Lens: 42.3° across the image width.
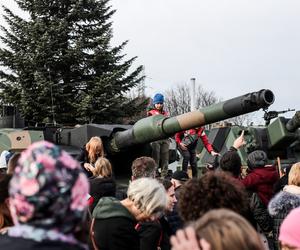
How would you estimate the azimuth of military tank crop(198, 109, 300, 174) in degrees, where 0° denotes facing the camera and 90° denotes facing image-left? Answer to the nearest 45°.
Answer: approximately 315°

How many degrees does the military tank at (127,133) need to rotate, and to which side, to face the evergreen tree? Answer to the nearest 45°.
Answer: approximately 135° to its left

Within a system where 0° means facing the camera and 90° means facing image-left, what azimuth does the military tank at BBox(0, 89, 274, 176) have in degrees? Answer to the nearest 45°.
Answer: approximately 315°

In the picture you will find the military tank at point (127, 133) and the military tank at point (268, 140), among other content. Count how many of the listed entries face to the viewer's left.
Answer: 0

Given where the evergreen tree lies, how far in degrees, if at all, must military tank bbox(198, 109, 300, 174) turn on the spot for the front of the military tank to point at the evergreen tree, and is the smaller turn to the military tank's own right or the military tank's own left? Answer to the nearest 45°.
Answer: approximately 180°
